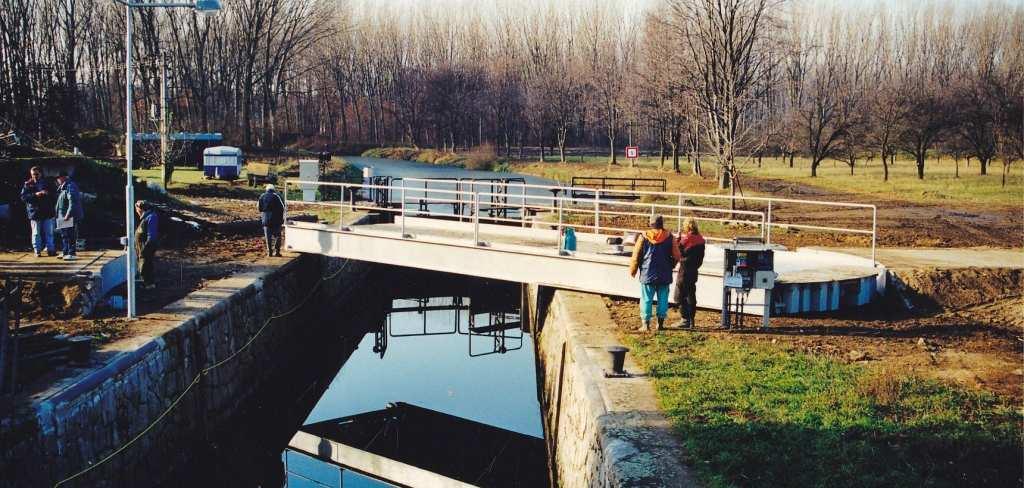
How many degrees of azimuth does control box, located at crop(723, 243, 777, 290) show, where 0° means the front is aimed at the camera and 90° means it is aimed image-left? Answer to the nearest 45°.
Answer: approximately 0°

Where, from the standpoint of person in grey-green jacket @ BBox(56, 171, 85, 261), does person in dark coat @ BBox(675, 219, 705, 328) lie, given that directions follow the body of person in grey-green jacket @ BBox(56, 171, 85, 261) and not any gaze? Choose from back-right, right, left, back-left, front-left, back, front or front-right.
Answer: back-left

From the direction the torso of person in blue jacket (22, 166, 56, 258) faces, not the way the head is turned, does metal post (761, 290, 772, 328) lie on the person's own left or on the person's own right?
on the person's own left

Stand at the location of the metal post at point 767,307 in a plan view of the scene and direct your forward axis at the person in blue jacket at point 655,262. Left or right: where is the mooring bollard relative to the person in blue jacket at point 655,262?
left

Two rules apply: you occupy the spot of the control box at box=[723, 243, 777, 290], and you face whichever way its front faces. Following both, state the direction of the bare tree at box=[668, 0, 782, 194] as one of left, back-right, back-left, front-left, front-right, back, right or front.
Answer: back

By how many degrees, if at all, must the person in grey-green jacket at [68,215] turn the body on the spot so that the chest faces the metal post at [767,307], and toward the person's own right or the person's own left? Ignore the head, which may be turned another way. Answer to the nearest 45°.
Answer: approximately 135° to the person's own left
